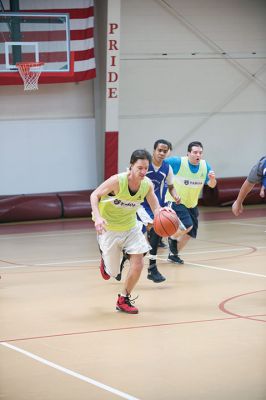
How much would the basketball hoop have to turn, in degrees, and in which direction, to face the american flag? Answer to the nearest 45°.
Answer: approximately 135° to its left

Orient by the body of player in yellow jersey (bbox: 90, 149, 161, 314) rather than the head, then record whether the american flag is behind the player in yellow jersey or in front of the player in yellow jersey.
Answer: behind

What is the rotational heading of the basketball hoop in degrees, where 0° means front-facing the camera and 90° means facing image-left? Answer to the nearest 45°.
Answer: approximately 0°

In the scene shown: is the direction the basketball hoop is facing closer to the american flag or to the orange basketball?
the orange basketball

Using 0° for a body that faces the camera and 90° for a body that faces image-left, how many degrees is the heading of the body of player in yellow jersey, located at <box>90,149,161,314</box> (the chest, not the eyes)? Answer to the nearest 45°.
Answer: approximately 315°

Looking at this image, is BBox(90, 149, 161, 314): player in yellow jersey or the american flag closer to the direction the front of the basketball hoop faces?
the player in yellow jersey

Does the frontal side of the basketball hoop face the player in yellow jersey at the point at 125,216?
yes

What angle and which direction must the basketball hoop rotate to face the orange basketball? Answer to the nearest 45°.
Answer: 0° — it already faces it
